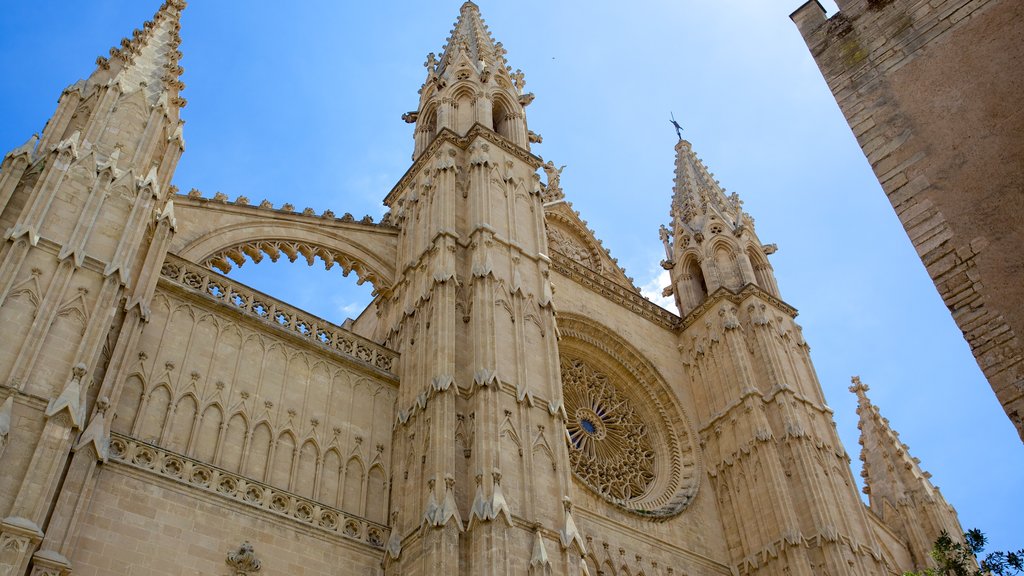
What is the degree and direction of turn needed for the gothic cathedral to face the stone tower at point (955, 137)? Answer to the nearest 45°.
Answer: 0° — it already faces it

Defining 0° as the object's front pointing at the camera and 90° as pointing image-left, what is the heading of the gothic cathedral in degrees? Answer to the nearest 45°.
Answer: approximately 315°
